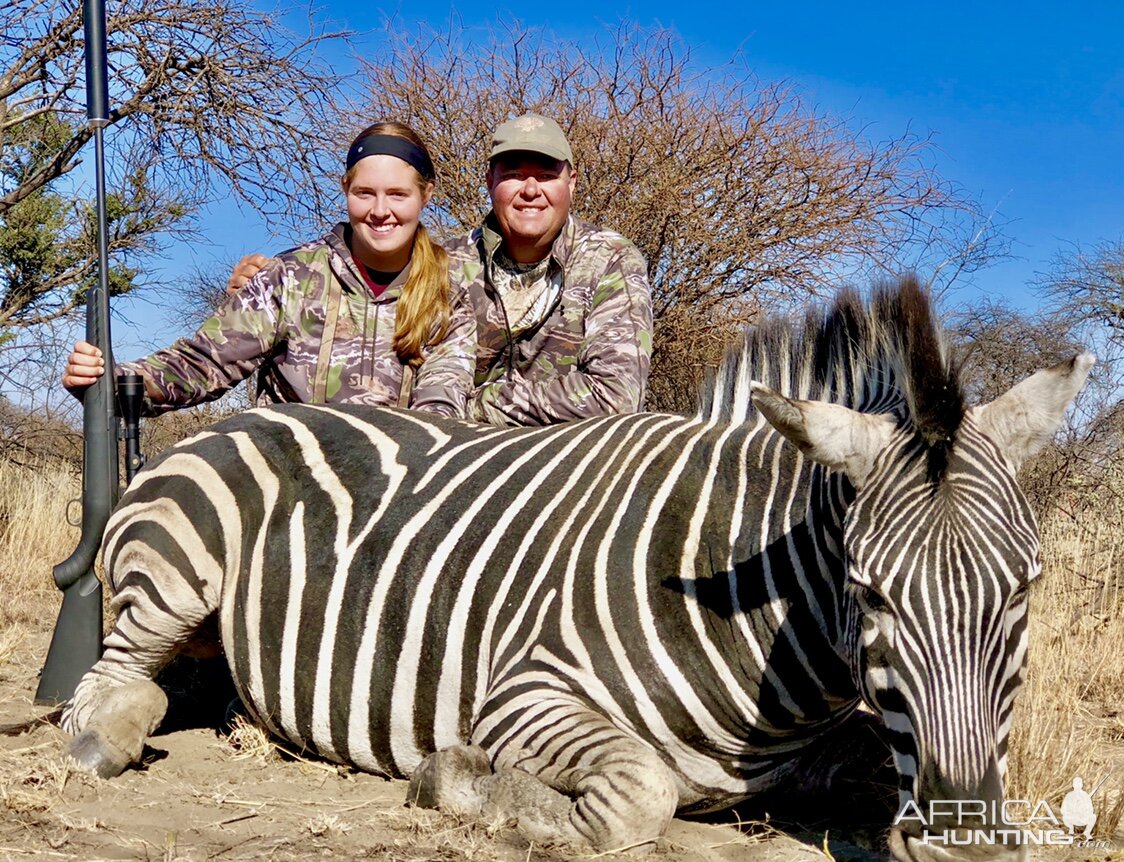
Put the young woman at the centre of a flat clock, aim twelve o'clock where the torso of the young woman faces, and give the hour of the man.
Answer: The man is roughly at 9 o'clock from the young woman.

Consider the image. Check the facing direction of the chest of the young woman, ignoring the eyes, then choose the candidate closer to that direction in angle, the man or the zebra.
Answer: the zebra
